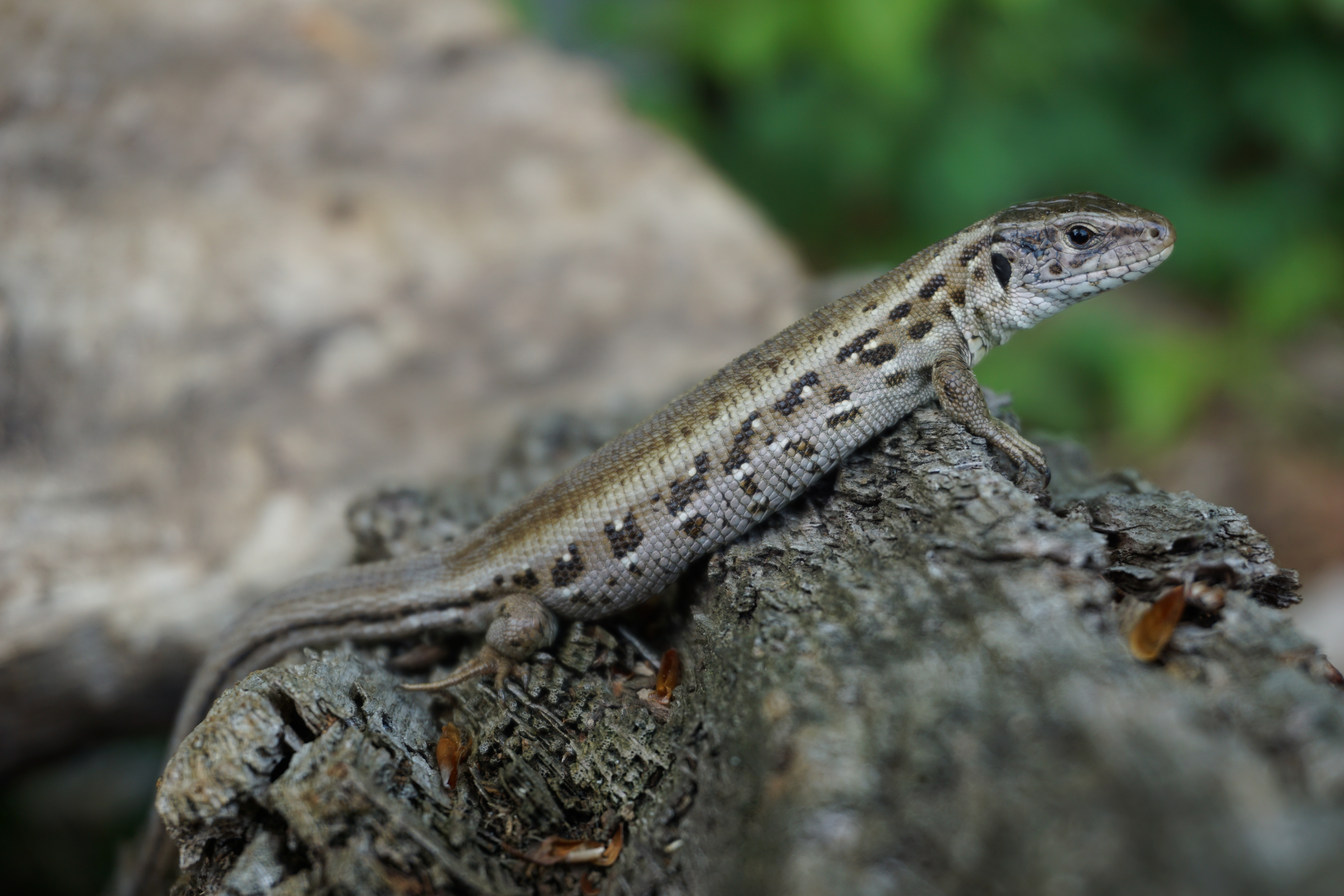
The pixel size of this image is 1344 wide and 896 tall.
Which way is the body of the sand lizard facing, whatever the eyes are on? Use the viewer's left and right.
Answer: facing to the right of the viewer

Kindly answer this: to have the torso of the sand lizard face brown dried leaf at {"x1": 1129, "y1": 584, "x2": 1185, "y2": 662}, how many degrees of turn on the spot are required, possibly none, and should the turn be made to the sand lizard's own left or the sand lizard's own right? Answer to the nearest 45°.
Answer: approximately 45° to the sand lizard's own right
